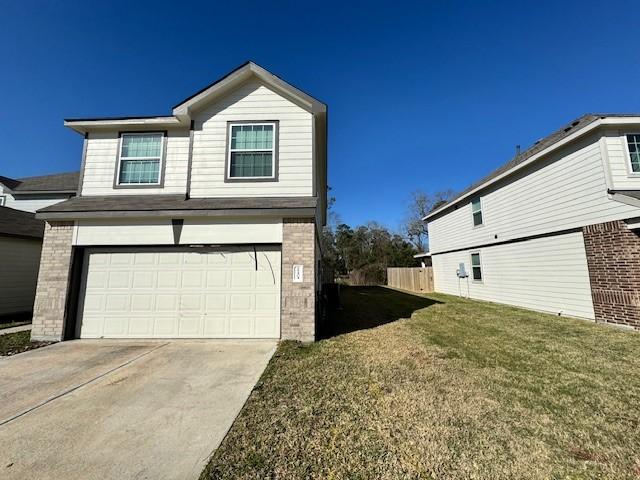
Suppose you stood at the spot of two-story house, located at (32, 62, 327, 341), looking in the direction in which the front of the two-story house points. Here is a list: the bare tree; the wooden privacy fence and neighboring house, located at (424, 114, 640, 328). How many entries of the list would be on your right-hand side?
0

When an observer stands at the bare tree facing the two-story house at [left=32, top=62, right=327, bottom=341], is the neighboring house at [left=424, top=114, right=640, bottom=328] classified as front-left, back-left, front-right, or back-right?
front-left

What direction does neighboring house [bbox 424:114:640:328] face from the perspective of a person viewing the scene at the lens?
facing the viewer and to the right of the viewer

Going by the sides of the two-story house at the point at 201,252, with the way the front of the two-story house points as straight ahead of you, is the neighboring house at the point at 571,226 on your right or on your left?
on your left

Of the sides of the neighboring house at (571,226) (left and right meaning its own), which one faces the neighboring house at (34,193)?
right

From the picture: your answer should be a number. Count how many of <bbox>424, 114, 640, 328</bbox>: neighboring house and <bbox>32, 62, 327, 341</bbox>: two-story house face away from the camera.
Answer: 0

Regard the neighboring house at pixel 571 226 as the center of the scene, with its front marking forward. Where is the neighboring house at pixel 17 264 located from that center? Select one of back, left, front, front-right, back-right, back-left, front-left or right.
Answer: right

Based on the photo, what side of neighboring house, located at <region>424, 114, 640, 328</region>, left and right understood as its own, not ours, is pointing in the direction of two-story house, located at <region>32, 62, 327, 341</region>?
right

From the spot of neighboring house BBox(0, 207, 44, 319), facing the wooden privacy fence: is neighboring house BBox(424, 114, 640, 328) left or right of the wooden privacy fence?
right

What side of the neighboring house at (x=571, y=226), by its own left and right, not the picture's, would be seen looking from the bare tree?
back

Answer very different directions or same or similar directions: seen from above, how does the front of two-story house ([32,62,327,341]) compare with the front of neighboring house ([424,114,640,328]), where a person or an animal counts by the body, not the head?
same or similar directions

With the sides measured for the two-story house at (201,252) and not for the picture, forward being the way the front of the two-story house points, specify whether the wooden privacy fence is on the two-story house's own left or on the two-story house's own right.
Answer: on the two-story house's own left

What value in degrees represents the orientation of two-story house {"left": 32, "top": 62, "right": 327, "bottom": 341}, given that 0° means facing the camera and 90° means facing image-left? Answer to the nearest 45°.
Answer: approximately 0°

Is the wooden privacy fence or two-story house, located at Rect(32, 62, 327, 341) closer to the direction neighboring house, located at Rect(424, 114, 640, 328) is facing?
the two-story house

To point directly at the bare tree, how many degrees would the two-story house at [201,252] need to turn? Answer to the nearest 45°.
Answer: approximately 135° to its left

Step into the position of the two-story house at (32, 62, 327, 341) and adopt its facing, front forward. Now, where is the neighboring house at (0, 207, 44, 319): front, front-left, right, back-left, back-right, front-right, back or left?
back-right
